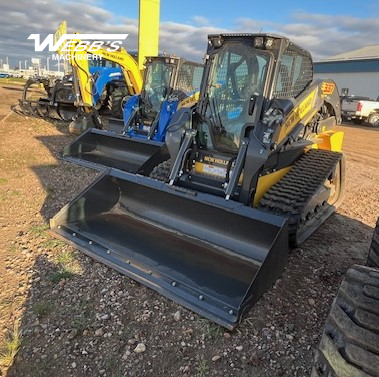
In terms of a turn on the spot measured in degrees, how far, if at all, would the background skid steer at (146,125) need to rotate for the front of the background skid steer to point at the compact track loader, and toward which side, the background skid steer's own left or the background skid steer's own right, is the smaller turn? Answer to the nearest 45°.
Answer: approximately 45° to the background skid steer's own left

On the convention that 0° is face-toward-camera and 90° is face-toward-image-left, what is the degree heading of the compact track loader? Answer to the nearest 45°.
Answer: approximately 45°

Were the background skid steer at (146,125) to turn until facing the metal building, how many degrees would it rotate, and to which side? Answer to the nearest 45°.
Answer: approximately 180°

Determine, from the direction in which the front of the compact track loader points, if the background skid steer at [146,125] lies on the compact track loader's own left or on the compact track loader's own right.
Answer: on the compact track loader's own right

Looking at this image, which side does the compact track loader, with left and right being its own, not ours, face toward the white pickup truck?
back

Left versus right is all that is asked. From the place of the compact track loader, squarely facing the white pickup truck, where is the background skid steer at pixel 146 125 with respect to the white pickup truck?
left

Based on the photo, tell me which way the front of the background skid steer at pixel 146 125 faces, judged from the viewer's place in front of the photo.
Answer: facing the viewer and to the left of the viewer

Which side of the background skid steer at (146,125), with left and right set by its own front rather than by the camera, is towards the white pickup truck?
back

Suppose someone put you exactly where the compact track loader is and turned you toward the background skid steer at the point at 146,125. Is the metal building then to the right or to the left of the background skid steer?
right

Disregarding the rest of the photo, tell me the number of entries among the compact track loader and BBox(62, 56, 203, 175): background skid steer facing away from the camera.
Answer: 0
